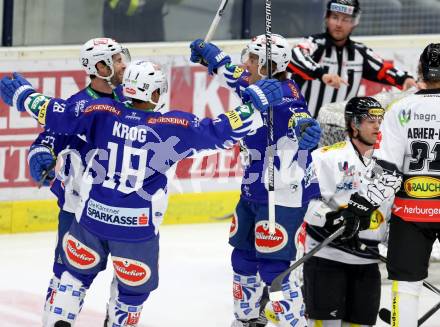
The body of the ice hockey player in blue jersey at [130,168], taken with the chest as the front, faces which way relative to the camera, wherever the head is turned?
away from the camera

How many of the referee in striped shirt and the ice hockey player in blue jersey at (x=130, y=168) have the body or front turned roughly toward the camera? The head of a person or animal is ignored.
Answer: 1

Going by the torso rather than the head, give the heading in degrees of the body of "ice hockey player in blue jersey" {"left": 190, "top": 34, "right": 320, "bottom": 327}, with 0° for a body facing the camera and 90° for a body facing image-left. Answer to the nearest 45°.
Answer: approximately 45°

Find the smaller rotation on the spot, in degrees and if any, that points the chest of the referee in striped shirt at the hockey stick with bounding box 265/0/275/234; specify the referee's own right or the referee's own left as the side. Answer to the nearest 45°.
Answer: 0° — they already face it
